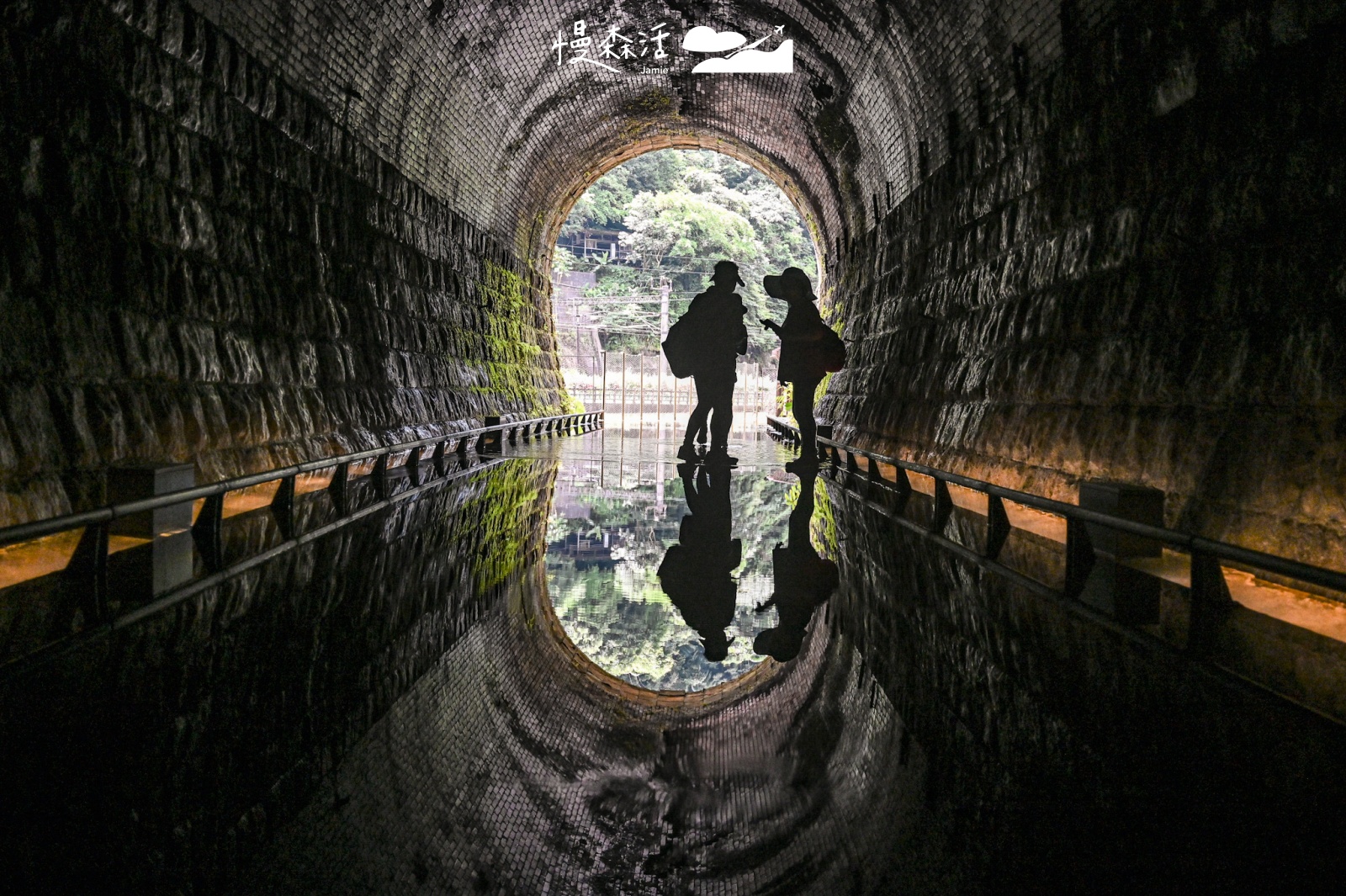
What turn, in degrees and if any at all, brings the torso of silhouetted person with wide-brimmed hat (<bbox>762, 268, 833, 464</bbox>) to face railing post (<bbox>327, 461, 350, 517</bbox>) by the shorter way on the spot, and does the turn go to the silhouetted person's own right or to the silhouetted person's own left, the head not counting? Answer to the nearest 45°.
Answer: approximately 45° to the silhouetted person's own left

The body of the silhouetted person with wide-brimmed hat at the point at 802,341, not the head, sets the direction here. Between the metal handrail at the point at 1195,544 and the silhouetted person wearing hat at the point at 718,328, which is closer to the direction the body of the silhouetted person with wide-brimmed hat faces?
the silhouetted person wearing hat

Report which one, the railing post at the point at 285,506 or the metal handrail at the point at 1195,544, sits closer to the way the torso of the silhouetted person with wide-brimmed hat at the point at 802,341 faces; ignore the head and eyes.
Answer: the railing post

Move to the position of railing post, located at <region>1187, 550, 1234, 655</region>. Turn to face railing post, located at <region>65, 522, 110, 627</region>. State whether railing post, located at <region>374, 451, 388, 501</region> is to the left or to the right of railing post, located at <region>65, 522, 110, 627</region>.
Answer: right

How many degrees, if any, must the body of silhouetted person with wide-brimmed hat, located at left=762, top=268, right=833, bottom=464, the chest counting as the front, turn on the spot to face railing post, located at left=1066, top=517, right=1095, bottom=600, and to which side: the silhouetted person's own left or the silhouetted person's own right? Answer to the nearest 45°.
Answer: approximately 90° to the silhouetted person's own left

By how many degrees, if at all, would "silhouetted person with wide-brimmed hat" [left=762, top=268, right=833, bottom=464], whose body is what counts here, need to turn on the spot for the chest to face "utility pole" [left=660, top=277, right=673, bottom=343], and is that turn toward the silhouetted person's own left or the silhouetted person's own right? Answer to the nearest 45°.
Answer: approximately 90° to the silhouetted person's own right

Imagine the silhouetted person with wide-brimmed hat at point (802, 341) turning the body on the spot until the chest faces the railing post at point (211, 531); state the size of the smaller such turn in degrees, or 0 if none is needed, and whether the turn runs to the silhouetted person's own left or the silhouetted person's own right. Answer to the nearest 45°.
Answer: approximately 45° to the silhouetted person's own left

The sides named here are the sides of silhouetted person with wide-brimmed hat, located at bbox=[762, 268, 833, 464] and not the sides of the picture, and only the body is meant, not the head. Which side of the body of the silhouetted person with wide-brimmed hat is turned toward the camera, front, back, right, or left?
left

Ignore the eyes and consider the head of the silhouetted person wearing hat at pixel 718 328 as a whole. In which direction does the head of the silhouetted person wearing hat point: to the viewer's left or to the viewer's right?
to the viewer's right

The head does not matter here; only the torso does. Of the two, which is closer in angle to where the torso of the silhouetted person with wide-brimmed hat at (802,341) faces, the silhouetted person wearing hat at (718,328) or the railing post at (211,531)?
the silhouetted person wearing hat

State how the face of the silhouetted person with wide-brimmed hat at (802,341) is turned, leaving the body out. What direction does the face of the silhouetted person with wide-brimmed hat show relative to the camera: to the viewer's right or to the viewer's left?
to the viewer's left
